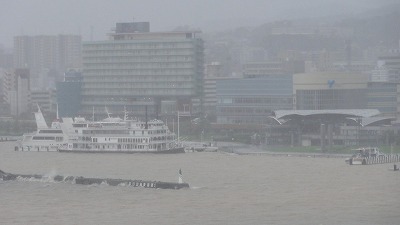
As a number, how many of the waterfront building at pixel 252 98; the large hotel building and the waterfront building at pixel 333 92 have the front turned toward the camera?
3

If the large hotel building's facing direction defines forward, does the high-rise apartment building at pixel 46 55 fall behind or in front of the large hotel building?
behind

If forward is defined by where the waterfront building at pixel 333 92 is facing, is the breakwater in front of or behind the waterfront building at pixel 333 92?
in front

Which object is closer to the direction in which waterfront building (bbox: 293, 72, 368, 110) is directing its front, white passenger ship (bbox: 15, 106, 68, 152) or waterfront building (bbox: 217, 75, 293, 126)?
the white passenger ship

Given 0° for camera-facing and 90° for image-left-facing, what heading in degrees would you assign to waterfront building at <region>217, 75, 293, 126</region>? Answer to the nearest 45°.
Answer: approximately 0°

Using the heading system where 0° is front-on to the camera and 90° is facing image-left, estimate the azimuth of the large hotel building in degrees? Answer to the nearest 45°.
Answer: approximately 0°

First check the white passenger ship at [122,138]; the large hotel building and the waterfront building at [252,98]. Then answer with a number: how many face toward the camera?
2

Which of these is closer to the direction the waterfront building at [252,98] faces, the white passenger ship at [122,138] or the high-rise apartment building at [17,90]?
the white passenger ship

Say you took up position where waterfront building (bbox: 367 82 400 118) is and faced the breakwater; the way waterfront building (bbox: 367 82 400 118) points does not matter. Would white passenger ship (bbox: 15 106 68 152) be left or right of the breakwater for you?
right
